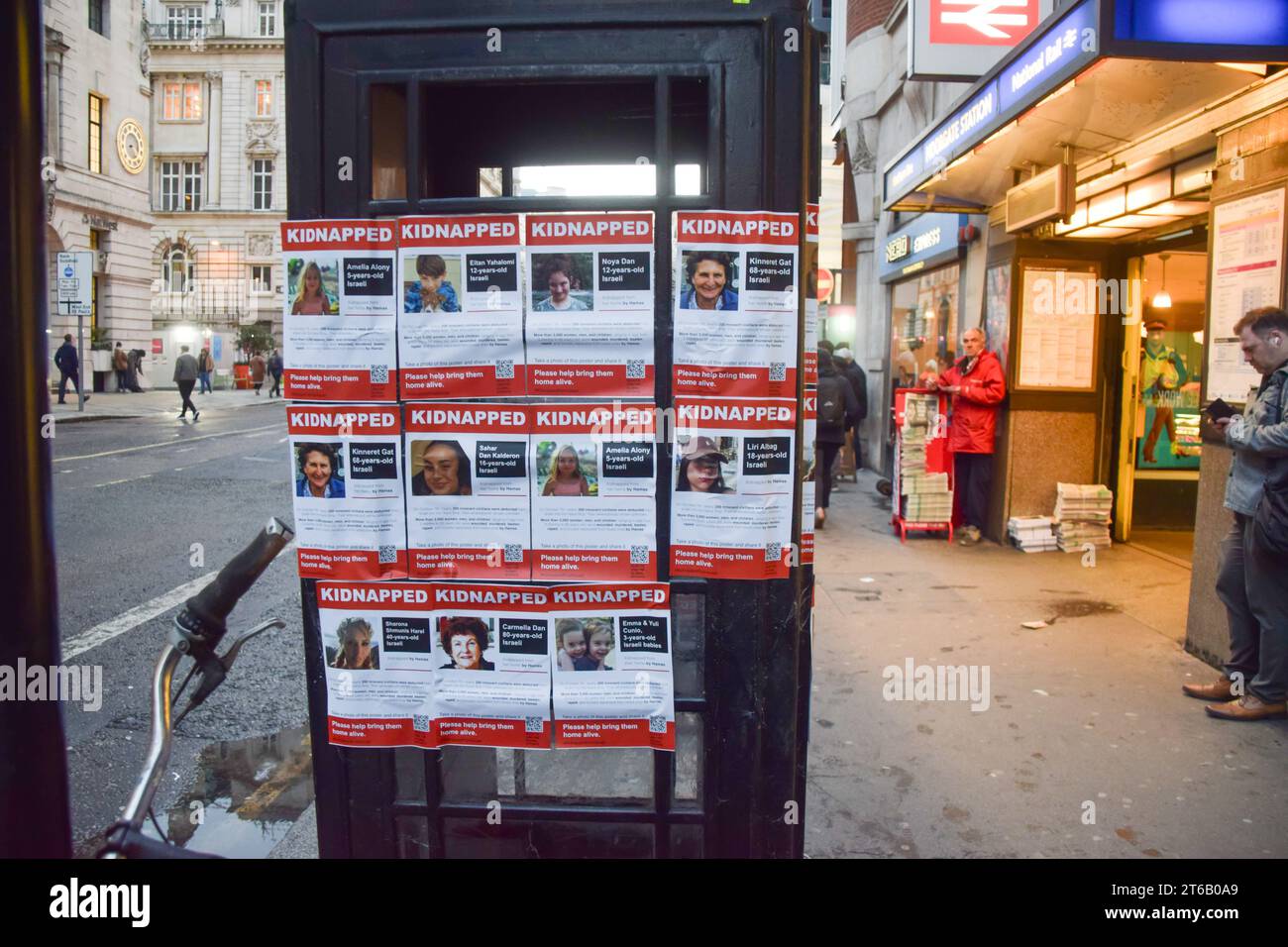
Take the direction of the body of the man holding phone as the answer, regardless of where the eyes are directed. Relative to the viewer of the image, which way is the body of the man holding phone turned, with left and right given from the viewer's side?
facing to the left of the viewer

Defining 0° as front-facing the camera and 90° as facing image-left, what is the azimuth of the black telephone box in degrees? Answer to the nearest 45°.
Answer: approximately 0°

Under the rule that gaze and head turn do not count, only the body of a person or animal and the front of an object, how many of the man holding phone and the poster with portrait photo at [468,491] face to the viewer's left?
1

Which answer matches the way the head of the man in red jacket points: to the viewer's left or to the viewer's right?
to the viewer's left

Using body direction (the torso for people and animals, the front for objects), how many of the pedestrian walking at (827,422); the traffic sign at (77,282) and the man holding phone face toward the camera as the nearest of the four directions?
1

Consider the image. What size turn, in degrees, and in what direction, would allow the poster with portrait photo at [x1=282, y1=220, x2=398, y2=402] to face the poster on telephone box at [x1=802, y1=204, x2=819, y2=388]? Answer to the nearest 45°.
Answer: approximately 90° to its left

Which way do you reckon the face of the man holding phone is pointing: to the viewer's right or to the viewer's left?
to the viewer's left
